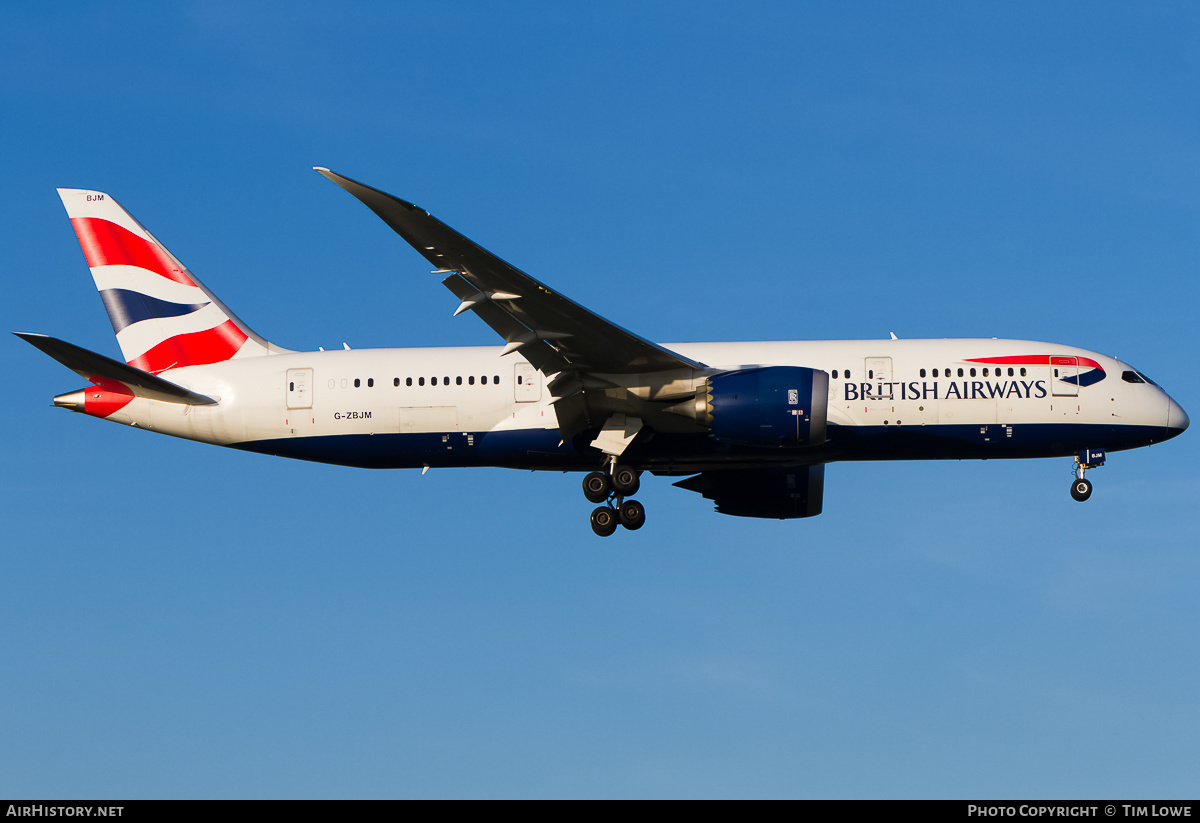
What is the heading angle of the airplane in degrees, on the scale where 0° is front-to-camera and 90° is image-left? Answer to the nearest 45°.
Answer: approximately 270°
